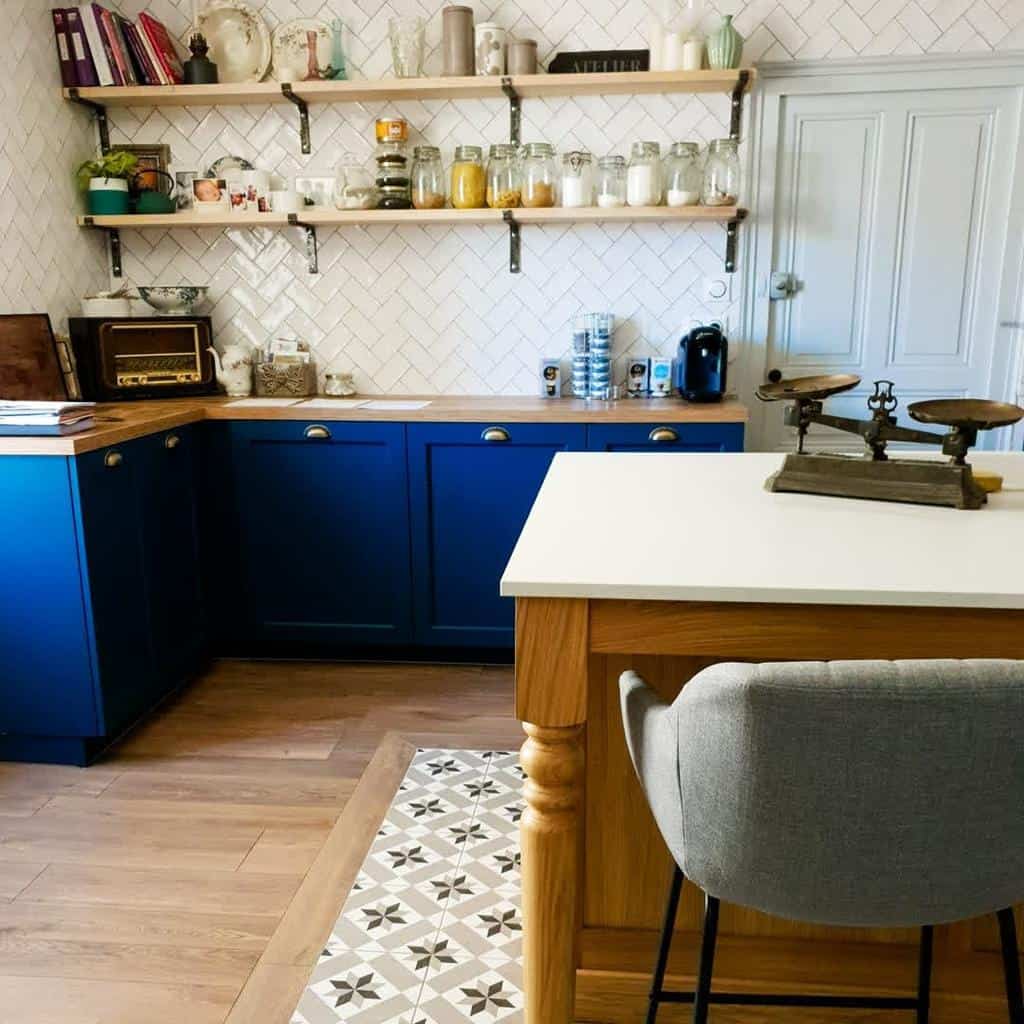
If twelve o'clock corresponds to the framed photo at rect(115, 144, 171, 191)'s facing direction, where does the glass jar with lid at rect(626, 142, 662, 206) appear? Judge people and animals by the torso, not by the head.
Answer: The glass jar with lid is roughly at 10 o'clock from the framed photo.

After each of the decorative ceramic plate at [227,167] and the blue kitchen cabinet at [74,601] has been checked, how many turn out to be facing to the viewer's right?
1

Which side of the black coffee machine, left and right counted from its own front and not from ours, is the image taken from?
front

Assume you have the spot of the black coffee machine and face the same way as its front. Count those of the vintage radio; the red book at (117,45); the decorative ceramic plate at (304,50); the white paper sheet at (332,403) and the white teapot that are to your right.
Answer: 5

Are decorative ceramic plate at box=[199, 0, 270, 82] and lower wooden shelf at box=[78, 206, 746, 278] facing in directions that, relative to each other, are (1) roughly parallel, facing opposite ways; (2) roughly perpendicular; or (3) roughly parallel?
roughly parallel

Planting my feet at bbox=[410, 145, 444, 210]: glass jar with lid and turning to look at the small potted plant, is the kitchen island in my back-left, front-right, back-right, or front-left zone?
back-left

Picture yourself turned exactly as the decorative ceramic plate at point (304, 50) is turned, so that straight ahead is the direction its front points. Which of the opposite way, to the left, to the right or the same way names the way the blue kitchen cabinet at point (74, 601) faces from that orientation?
to the left

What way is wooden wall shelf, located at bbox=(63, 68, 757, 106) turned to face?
toward the camera

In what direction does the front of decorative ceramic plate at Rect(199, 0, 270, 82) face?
toward the camera

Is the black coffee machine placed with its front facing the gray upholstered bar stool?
yes

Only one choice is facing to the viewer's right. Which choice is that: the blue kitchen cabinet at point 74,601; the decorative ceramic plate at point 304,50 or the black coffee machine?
the blue kitchen cabinet

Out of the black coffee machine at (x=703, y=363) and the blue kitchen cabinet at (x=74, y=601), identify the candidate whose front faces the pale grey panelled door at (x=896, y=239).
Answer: the blue kitchen cabinet

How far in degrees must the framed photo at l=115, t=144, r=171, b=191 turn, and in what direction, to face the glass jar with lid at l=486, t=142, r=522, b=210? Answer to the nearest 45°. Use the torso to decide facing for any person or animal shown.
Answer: approximately 45° to its left

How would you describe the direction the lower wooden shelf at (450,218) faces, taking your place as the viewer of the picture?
facing the viewer

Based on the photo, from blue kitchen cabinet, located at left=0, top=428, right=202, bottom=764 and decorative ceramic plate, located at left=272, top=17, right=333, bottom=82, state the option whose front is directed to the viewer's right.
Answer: the blue kitchen cabinet

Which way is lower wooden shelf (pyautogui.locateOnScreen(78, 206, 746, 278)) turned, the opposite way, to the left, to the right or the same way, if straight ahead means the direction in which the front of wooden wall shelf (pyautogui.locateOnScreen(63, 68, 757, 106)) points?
the same way

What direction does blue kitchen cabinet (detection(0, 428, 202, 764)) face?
to the viewer's right
